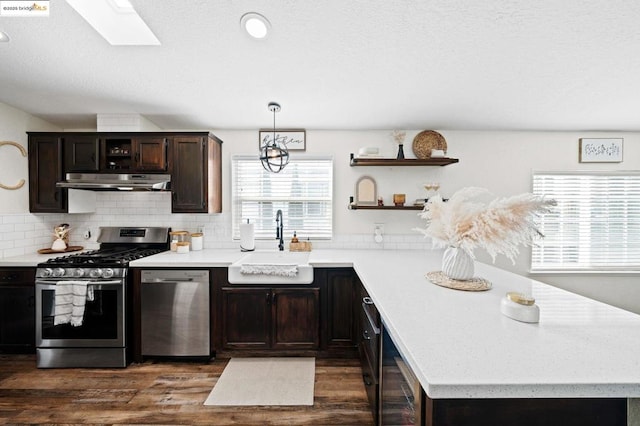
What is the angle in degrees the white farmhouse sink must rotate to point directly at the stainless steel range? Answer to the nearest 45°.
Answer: approximately 90° to its right

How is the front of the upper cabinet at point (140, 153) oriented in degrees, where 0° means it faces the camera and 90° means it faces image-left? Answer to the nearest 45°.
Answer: approximately 0°

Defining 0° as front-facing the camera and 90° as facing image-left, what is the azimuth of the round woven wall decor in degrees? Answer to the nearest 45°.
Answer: approximately 0°

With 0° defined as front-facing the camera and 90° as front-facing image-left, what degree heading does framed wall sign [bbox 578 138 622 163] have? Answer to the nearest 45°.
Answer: approximately 315°

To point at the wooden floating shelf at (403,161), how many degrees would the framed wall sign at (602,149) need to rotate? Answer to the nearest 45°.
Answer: approximately 90° to its right

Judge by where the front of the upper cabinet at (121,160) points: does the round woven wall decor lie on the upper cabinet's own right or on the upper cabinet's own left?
on the upper cabinet's own left

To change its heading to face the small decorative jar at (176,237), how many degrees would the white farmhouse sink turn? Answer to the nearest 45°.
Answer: approximately 135° to its right

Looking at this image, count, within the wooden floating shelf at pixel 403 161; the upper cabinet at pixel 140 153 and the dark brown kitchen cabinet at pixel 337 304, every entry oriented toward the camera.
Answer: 3

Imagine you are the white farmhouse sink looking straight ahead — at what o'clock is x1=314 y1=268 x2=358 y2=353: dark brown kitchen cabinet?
The dark brown kitchen cabinet is roughly at 9 o'clock from the white farmhouse sink.

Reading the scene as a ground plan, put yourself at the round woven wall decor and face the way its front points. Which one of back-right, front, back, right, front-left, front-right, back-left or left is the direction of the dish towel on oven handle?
front-right

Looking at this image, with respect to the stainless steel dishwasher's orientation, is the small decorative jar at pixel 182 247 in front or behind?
behind

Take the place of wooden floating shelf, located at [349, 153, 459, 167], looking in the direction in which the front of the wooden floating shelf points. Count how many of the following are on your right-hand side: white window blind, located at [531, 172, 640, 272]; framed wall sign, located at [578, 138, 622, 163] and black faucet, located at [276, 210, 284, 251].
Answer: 1

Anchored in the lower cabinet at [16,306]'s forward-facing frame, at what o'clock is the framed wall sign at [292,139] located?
The framed wall sign is roughly at 10 o'clock from the lower cabinet.

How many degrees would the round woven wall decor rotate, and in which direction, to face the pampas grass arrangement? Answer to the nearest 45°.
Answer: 0° — it already faces it
